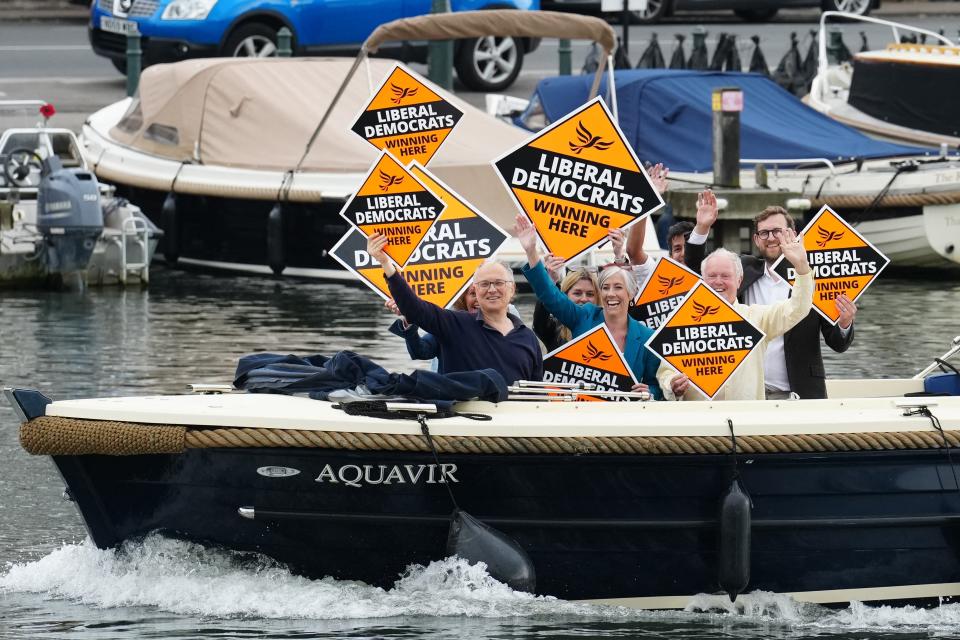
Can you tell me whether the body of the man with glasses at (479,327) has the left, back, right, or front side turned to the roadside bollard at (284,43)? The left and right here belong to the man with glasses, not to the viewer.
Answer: back

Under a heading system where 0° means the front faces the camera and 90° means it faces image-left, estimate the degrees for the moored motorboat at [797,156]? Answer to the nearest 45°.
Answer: approximately 270°

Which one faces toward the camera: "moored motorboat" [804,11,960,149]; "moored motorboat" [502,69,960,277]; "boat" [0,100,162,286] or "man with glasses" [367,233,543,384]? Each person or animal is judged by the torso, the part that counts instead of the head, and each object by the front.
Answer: the man with glasses

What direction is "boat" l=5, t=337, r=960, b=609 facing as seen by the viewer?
to the viewer's left

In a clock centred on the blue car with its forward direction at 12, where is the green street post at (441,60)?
The green street post is roughly at 9 o'clock from the blue car.

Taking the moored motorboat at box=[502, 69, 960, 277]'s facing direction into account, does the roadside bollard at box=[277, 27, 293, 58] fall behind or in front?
behind
